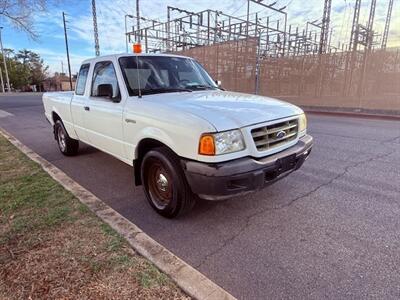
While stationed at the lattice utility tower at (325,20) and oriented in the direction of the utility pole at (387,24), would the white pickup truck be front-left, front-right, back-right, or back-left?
back-right

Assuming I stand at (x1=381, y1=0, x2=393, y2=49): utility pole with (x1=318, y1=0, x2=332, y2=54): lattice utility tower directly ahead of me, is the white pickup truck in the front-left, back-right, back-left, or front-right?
front-left

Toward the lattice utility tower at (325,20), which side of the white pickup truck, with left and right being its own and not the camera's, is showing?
left

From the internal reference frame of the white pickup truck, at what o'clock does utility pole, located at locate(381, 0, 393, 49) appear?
The utility pole is roughly at 9 o'clock from the white pickup truck.

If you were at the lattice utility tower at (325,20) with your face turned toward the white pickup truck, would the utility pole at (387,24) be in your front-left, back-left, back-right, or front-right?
back-left

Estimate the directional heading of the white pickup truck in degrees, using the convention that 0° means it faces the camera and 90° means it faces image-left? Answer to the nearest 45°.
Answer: approximately 315°
